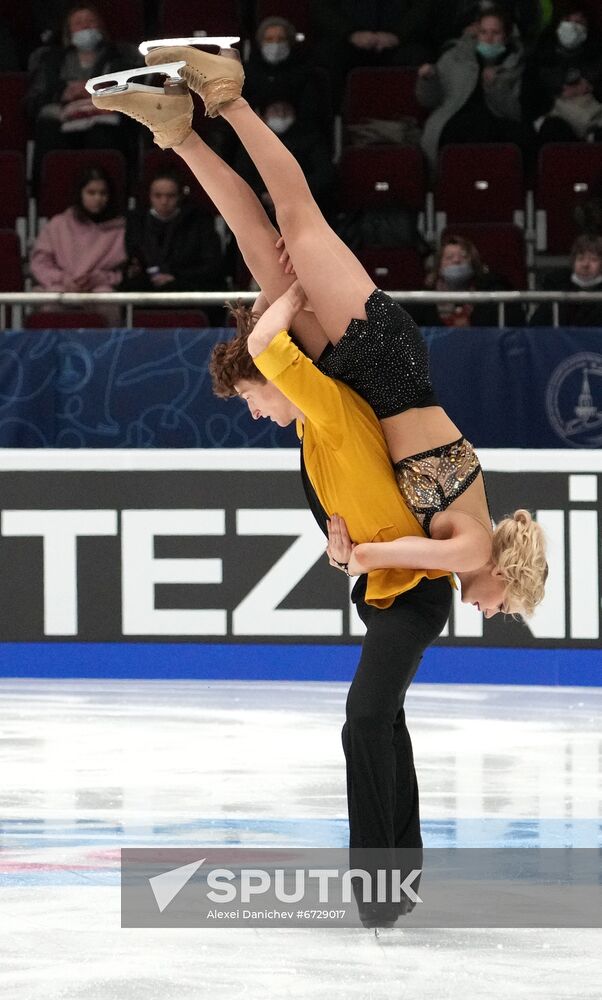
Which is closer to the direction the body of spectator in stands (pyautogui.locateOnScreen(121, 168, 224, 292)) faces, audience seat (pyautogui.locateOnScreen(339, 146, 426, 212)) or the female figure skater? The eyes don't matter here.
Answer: the female figure skater

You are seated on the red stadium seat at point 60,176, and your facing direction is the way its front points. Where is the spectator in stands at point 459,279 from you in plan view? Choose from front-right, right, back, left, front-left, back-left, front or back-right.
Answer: front-left

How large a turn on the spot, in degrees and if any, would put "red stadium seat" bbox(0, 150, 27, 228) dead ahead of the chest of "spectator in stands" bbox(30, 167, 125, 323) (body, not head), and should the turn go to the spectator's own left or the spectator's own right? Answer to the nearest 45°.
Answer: approximately 135° to the spectator's own right

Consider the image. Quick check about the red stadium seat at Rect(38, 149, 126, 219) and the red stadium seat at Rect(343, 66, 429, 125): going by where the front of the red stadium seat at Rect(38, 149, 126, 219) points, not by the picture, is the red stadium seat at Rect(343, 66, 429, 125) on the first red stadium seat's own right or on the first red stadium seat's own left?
on the first red stadium seat's own left

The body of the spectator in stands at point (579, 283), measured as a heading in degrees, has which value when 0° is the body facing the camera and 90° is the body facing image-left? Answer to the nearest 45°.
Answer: approximately 0°
